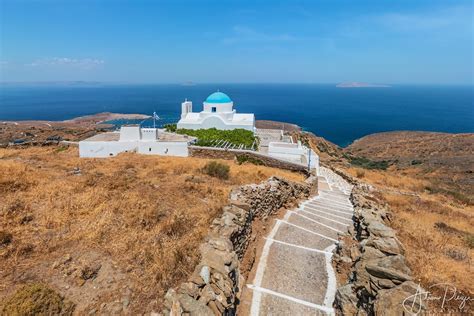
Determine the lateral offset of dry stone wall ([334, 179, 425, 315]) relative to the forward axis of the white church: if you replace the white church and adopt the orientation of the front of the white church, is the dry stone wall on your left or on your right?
on your left

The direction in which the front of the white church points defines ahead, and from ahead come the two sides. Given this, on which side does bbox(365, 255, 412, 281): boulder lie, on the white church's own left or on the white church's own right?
on the white church's own left

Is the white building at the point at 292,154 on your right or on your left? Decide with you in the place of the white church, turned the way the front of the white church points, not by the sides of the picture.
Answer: on your left

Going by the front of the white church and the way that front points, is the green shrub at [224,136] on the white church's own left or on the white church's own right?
on the white church's own left

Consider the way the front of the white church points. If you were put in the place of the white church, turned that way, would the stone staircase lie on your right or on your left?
on your left

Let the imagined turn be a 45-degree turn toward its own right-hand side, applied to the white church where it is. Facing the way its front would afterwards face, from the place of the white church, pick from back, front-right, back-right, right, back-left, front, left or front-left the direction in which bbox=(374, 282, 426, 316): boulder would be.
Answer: front-left

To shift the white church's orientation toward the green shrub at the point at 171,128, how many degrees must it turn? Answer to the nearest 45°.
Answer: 0° — it already faces it
